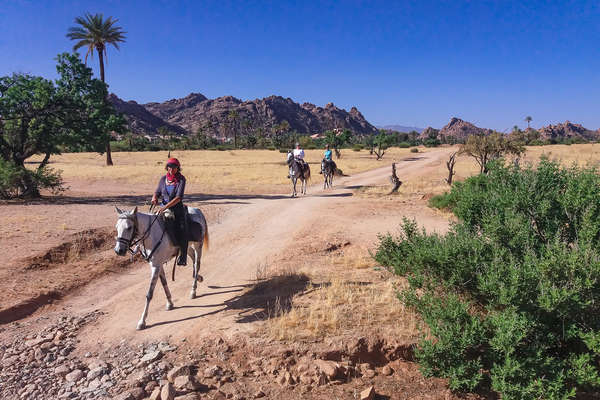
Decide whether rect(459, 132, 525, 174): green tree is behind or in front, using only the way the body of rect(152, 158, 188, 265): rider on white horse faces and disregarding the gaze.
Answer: behind

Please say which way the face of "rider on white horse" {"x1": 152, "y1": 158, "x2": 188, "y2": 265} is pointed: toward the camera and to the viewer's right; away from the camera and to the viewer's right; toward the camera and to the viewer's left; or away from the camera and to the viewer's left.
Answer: toward the camera and to the viewer's left

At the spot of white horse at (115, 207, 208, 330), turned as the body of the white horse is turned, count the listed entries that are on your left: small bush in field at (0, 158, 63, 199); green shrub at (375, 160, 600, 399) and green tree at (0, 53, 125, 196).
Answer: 1

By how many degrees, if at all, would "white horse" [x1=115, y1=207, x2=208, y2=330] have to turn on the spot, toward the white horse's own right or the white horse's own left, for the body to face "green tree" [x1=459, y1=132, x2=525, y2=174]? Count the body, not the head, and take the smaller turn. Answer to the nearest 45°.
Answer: approximately 180°

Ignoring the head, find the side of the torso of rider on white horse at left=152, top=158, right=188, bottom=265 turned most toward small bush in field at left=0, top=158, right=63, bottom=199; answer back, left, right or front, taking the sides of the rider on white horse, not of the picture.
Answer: right

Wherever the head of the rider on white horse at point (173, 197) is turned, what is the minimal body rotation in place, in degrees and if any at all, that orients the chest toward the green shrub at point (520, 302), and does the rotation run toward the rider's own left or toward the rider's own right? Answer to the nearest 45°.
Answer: approximately 90° to the rider's own left

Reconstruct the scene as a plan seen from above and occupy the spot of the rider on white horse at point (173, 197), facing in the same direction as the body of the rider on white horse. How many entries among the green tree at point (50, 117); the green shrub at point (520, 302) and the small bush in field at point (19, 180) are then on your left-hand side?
1

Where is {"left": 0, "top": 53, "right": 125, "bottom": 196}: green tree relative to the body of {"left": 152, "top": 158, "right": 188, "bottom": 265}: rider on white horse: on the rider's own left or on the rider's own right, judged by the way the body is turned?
on the rider's own right

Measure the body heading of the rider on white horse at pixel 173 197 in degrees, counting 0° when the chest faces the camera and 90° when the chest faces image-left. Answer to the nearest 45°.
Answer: approximately 45°

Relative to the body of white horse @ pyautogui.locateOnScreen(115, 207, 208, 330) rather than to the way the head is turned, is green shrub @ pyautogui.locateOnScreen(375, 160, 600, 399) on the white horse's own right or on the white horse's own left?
on the white horse's own left

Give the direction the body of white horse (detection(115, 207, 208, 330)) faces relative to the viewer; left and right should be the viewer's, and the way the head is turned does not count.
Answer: facing the viewer and to the left of the viewer
